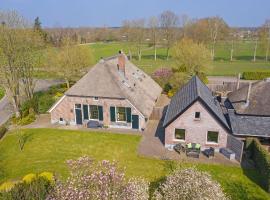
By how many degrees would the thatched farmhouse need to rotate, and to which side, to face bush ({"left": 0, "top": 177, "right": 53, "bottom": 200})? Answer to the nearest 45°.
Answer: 0° — it already faces it

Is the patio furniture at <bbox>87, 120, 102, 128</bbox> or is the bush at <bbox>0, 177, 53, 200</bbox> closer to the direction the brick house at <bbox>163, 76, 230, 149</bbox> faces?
the bush

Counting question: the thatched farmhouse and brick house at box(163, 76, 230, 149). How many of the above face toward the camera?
2

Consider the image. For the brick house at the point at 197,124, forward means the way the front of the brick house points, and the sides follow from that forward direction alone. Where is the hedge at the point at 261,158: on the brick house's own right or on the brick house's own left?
on the brick house's own left

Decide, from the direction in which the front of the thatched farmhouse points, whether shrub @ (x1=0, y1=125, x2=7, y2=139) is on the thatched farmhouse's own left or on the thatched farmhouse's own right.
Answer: on the thatched farmhouse's own right

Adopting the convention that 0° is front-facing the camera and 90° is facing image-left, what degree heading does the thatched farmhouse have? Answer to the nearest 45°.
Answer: approximately 0°

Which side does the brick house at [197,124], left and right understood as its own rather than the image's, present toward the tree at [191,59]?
back
